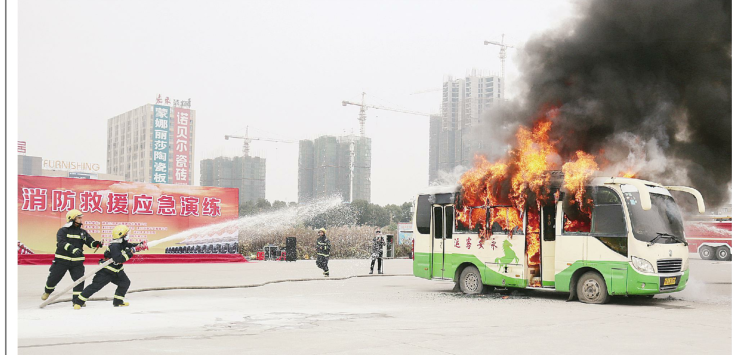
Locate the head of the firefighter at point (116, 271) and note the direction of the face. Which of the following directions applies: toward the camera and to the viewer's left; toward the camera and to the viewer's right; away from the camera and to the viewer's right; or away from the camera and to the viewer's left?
away from the camera and to the viewer's right

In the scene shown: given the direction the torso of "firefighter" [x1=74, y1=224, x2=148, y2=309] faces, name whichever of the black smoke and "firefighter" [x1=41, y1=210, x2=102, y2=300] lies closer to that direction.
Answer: the black smoke

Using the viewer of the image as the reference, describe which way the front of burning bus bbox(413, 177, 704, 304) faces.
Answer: facing the viewer and to the right of the viewer

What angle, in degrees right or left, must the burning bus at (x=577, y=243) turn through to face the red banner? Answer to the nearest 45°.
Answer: approximately 180°

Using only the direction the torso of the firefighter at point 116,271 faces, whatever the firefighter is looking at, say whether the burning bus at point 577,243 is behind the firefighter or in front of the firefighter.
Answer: in front

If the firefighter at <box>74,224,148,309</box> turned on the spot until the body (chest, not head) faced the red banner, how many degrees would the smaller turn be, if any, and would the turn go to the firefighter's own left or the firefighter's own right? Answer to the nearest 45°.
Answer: approximately 90° to the firefighter's own left

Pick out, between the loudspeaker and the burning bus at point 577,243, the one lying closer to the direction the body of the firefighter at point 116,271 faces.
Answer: the burning bus

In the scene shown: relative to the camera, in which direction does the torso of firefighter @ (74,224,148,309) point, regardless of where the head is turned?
to the viewer's right
